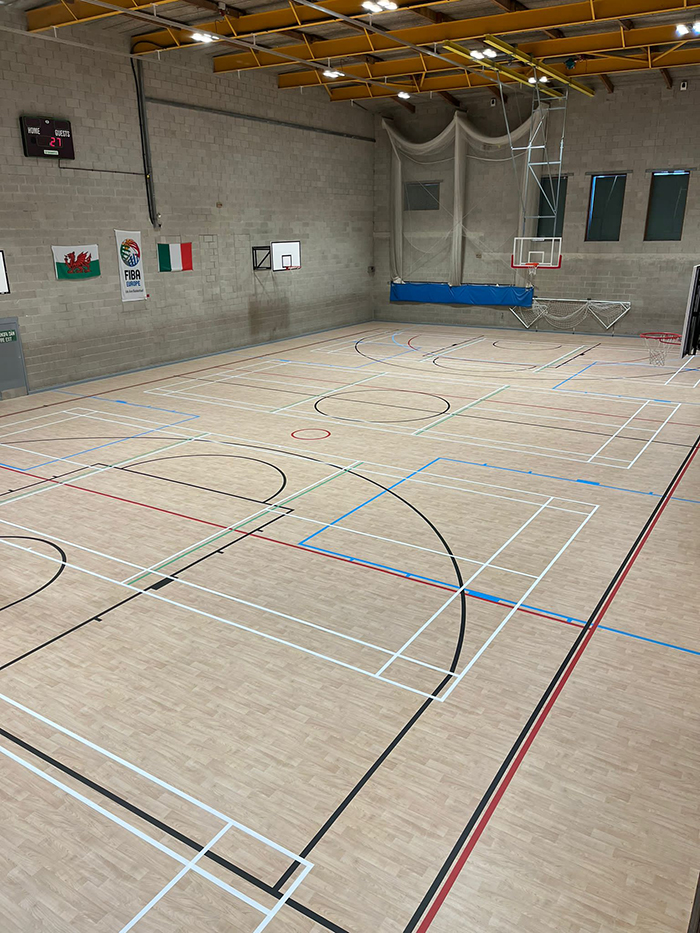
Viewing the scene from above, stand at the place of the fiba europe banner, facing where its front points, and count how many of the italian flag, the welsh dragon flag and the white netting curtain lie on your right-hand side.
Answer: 1

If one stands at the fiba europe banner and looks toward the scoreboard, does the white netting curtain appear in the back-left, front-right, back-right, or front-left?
back-left

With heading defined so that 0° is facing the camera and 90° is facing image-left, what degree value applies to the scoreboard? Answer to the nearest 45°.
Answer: approximately 315°

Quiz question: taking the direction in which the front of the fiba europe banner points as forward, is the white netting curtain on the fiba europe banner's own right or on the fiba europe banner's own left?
on the fiba europe banner's own left

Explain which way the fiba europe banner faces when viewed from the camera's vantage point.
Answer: facing the viewer and to the right of the viewer

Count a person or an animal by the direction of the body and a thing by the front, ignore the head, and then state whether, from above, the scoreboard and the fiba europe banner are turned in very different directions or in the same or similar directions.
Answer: same or similar directions

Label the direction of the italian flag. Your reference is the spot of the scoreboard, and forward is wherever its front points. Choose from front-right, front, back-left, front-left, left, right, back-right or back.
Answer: left

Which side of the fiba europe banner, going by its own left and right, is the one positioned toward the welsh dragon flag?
right

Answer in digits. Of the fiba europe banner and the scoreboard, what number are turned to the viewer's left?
0

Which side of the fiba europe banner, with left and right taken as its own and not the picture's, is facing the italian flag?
left

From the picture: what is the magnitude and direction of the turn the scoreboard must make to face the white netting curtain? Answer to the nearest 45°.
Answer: approximately 90° to its left
